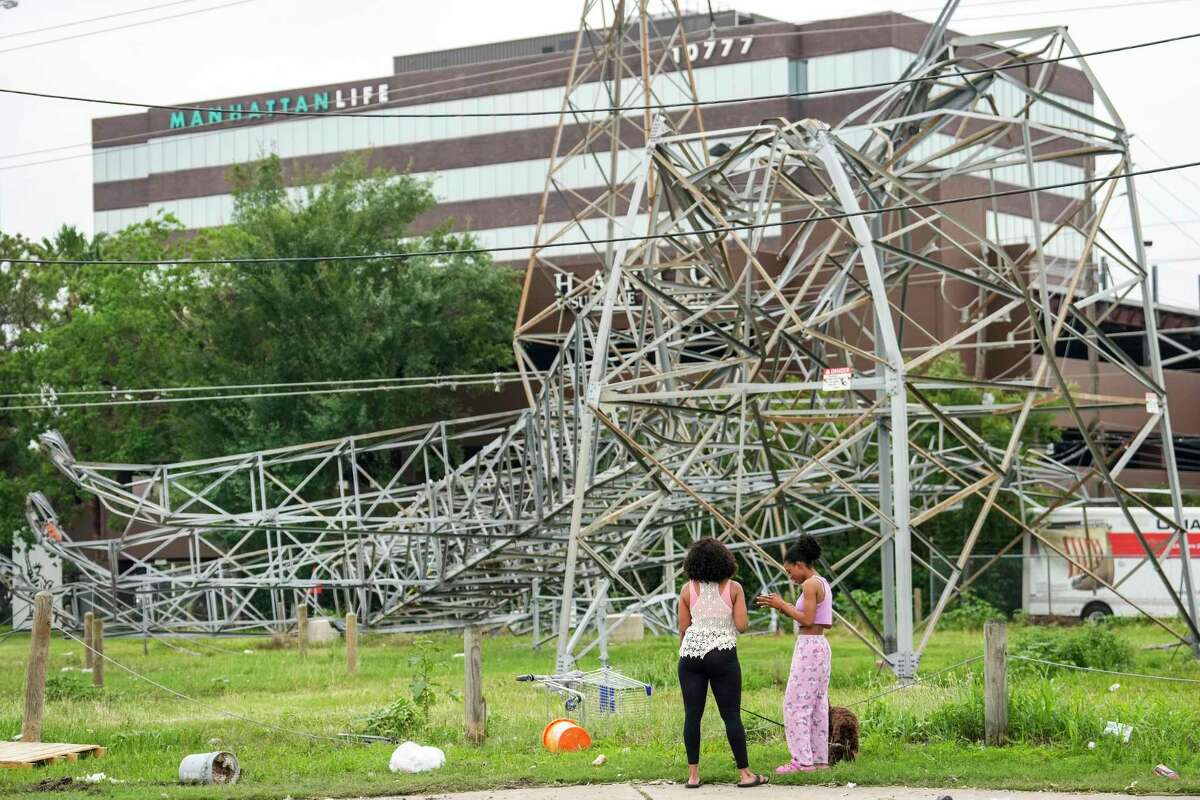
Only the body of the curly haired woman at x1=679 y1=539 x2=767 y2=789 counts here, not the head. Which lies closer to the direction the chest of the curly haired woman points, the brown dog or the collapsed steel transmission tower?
the collapsed steel transmission tower

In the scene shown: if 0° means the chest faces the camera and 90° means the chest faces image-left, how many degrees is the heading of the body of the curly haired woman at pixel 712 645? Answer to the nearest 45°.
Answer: approximately 180°

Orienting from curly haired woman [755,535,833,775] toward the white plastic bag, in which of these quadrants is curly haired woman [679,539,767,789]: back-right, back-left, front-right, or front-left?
front-left

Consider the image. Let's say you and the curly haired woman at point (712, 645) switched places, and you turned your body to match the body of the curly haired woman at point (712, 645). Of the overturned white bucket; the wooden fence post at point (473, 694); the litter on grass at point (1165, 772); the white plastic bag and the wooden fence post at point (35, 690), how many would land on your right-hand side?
1

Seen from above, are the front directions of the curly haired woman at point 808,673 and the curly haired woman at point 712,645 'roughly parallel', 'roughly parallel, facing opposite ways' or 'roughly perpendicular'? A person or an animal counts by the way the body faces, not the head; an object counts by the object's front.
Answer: roughly perpendicular

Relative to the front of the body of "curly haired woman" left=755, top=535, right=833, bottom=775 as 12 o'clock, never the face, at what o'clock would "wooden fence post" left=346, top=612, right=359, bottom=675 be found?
The wooden fence post is roughly at 2 o'clock from the curly haired woman.

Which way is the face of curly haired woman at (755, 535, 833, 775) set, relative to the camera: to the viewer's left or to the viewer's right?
to the viewer's left

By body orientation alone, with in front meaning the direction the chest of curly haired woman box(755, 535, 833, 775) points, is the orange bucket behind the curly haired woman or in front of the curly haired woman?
in front

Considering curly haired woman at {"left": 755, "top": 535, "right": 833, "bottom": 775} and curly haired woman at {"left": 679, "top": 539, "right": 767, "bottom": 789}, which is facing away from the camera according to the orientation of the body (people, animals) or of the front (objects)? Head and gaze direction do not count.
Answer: curly haired woman at {"left": 679, "top": 539, "right": 767, "bottom": 789}

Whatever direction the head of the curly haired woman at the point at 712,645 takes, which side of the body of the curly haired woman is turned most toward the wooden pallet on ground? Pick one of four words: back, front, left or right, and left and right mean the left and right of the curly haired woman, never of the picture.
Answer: left

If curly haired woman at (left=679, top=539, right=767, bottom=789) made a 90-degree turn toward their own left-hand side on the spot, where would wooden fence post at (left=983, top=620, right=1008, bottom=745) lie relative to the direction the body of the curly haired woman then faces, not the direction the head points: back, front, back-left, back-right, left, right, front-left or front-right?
back-right

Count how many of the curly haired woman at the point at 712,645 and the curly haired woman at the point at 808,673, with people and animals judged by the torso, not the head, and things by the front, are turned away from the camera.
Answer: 1

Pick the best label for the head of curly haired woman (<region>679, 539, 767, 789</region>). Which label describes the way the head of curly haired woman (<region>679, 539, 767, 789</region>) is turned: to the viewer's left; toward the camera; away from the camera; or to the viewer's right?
away from the camera

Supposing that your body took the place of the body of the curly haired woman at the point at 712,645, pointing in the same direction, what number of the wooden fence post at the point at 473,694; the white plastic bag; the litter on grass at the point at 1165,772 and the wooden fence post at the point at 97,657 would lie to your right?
1

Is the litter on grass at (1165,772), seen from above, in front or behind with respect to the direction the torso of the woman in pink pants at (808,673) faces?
behind

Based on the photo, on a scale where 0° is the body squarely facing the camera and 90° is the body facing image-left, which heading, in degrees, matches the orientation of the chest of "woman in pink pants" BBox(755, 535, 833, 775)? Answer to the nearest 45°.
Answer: approximately 90°

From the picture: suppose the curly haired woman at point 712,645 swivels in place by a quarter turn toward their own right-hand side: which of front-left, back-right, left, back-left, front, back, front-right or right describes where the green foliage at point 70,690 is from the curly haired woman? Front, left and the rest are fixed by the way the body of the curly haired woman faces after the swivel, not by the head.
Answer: back-left

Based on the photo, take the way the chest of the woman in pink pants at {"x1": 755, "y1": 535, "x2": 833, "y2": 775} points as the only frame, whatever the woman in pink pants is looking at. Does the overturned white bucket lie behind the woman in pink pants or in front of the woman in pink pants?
in front
